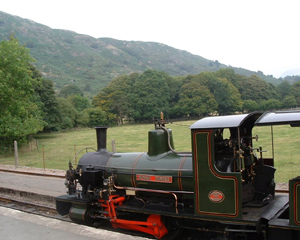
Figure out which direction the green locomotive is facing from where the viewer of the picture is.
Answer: facing away from the viewer and to the left of the viewer

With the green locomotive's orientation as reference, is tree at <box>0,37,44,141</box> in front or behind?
in front

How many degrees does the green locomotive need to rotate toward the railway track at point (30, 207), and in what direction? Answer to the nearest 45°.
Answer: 0° — it already faces it

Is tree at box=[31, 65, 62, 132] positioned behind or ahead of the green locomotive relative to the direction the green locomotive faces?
ahead
